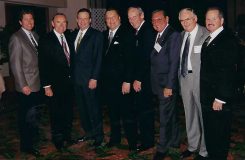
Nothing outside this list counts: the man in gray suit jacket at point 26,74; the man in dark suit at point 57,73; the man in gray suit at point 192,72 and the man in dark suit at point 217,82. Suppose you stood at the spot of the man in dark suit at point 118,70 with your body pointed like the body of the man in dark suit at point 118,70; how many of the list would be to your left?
2

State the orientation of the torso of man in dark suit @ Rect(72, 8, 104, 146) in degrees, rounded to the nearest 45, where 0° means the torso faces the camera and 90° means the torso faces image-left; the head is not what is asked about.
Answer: approximately 45°

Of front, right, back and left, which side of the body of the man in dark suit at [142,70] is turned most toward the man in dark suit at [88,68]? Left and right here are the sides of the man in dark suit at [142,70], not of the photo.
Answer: right

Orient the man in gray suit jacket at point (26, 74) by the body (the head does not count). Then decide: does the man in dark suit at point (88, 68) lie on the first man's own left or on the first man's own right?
on the first man's own left

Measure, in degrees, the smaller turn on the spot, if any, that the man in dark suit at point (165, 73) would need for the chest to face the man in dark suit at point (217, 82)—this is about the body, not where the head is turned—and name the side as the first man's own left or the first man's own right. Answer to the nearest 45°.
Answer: approximately 90° to the first man's own left

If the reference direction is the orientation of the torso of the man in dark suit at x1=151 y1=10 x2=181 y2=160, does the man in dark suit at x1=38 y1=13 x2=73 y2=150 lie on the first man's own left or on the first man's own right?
on the first man's own right
